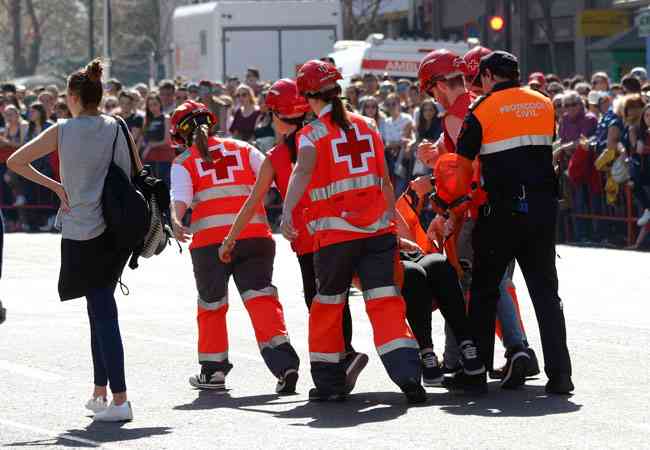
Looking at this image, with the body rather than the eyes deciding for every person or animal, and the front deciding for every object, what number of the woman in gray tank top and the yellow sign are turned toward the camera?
1

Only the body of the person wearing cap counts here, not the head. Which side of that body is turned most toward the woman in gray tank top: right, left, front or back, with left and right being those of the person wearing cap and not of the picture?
left

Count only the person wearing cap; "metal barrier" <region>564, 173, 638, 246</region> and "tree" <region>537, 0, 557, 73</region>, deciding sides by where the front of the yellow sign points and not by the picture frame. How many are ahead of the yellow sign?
2

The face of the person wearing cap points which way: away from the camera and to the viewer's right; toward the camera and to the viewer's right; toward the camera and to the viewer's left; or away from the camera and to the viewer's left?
away from the camera and to the viewer's left

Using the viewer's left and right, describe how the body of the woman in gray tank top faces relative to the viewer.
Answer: facing away from the viewer and to the left of the viewer

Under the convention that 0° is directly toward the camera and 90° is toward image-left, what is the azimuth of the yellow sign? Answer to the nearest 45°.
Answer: approximately 0°

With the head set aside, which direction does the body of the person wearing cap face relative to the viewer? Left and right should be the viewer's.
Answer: facing away from the viewer and to the left of the viewer

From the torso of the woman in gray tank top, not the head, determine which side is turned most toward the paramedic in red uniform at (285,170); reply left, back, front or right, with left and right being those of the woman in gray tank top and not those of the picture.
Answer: right
